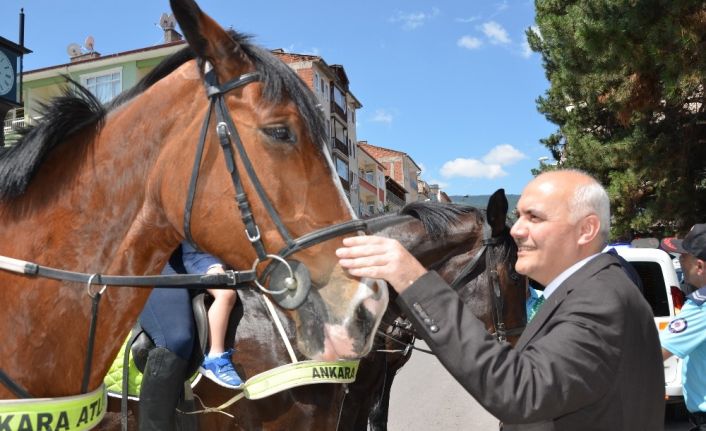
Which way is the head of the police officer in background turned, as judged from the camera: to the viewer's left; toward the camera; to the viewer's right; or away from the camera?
to the viewer's left

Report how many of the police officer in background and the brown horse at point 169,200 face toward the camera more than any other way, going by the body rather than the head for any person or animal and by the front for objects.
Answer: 0

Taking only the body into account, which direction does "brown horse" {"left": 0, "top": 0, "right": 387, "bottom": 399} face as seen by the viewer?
to the viewer's right

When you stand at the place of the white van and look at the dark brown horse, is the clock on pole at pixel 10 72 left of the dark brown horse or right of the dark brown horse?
right

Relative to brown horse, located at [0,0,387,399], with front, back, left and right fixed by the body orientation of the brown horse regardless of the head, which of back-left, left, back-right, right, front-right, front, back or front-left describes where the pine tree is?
front-left

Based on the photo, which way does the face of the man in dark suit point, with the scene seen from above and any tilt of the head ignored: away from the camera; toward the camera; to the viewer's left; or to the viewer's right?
to the viewer's left

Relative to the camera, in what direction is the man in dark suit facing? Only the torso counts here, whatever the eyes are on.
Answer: to the viewer's left

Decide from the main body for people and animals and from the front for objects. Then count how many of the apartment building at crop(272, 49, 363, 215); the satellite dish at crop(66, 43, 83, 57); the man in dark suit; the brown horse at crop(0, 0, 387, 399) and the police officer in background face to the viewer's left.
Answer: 2

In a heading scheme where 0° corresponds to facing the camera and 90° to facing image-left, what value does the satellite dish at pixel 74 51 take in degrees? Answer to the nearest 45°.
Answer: approximately 0°

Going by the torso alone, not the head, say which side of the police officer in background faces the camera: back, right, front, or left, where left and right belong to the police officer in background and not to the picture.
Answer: left

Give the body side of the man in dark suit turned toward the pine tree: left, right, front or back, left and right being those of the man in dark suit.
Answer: right

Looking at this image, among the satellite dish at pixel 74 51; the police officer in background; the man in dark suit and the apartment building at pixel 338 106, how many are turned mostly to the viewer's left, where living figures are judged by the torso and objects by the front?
2
